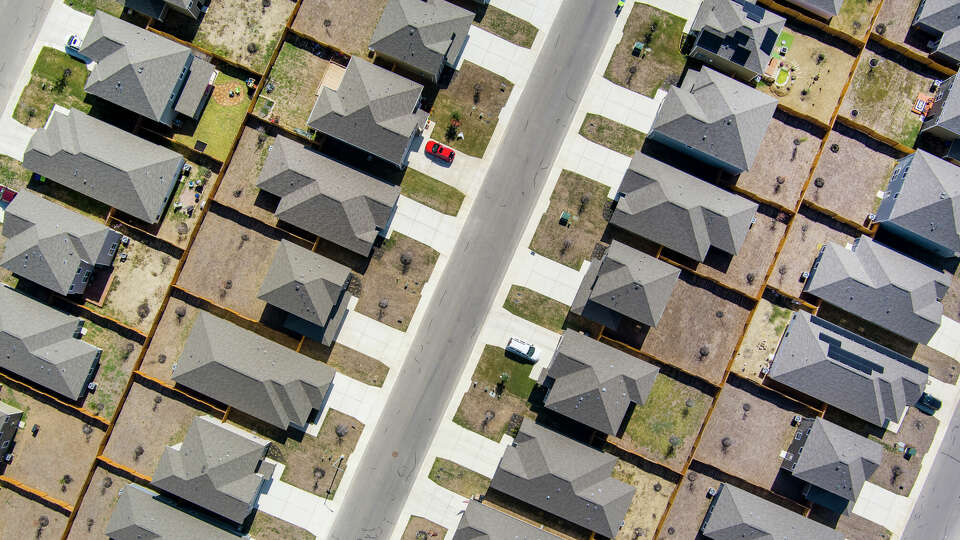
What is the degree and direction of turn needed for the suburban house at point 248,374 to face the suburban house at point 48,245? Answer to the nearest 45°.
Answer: approximately 135° to its right

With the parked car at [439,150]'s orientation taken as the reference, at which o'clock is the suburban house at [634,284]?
The suburban house is roughly at 5 o'clock from the parked car.

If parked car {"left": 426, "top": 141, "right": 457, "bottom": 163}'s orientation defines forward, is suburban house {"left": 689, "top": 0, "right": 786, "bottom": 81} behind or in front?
behind

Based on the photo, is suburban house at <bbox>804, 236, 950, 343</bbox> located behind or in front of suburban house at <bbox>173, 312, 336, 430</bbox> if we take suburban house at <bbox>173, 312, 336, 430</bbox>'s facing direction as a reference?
in front

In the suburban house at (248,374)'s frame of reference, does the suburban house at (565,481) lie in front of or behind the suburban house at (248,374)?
in front

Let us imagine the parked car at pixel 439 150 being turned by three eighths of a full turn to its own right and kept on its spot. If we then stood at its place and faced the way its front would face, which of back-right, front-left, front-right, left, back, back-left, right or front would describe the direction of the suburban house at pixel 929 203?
front

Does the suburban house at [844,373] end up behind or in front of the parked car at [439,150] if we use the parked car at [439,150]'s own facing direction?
behind

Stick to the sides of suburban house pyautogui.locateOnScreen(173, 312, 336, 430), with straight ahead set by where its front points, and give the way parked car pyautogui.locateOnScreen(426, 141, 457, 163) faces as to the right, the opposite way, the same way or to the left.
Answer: the opposite way

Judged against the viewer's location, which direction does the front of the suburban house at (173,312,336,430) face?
facing the viewer and to the right of the viewer

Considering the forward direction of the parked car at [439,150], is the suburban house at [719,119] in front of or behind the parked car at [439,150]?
behind

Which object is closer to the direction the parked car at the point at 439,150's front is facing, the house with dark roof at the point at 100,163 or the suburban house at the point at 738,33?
the house with dark roof
